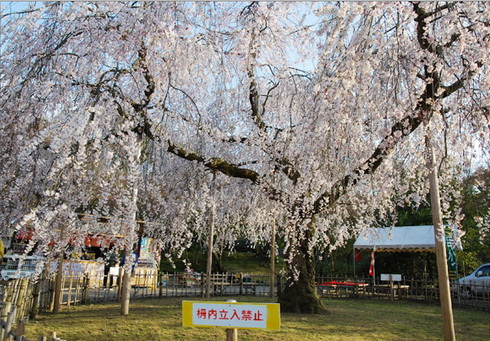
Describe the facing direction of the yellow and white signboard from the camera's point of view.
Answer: facing the viewer

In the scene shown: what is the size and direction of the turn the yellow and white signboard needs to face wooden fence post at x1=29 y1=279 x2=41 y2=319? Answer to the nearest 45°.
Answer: approximately 135° to its right

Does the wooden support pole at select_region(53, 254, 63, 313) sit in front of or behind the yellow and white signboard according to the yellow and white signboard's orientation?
behind

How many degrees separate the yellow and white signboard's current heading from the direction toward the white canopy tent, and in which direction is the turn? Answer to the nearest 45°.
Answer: approximately 135° to its left

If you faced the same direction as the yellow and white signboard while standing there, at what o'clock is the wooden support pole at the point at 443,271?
The wooden support pole is roughly at 8 o'clock from the yellow and white signboard.

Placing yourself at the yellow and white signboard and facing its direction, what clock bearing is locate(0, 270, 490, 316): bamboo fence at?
The bamboo fence is roughly at 6 o'clock from the yellow and white signboard.
